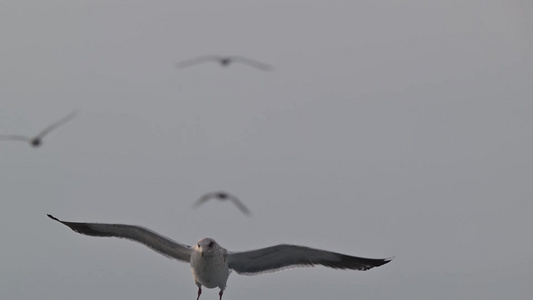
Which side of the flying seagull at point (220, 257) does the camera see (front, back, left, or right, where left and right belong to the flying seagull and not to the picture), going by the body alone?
front
